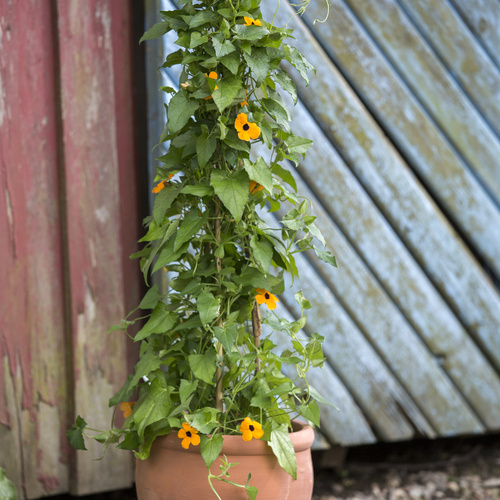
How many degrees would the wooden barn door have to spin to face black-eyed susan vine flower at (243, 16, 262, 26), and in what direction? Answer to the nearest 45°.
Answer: approximately 45° to its left

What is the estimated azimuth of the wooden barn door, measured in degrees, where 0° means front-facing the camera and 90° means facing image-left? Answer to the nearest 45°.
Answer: approximately 0°

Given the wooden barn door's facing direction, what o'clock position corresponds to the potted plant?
The potted plant is roughly at 11 o'clock from the wooden barn door.
